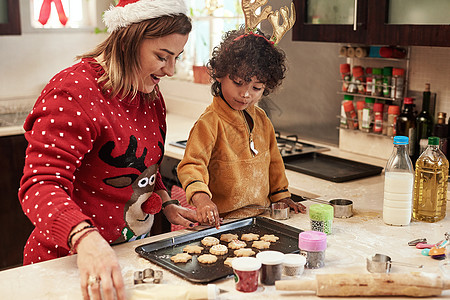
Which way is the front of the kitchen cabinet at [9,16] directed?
toward the camera

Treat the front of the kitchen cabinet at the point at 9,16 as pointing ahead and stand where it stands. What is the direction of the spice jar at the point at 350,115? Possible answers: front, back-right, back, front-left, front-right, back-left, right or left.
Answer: front-left

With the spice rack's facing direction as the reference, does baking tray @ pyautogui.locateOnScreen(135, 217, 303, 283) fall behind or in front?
in front

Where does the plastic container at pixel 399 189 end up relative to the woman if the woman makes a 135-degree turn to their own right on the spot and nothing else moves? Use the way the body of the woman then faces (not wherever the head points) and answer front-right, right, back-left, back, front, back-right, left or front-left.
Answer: back

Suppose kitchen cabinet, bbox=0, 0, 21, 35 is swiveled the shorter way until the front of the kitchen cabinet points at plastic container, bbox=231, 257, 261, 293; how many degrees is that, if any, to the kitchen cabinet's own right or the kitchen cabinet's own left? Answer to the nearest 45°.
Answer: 0° — it already faces it

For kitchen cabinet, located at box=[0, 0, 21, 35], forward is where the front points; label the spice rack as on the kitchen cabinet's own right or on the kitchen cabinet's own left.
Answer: on the kitchen cabinet's own left

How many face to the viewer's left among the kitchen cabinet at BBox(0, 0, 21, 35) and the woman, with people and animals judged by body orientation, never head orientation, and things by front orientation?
0

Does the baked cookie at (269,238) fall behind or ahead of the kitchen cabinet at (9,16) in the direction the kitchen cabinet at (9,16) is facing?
ahead

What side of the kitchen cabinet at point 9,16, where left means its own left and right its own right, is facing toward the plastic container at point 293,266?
front

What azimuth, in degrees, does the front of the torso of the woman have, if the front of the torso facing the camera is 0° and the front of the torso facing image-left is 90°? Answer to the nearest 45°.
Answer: approximately 315°

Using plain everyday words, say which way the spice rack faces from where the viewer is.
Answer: facing the viewer and to the left of the viewer

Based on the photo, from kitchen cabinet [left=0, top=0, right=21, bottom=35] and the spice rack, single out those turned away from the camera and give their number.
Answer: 0

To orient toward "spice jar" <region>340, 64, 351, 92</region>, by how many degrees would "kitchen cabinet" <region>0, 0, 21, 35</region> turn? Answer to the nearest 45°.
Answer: approximately 45° to its left
